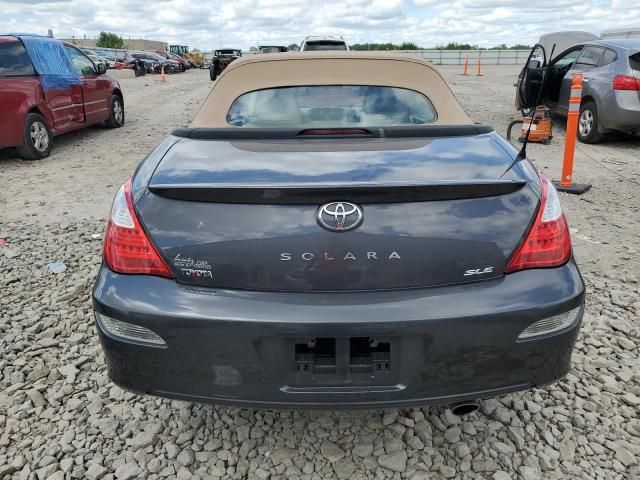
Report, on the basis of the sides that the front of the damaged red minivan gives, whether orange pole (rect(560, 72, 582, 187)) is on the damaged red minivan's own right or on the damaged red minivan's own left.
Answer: on the damaged red minivan's own right

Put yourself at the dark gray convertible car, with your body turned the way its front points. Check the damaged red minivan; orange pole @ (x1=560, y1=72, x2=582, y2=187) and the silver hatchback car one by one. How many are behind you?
0

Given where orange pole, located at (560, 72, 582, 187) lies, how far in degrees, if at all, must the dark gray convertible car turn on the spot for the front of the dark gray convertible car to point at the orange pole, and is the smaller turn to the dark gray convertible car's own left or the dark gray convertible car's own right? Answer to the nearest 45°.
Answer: approximately 45° to the dark gray convertible car's own right

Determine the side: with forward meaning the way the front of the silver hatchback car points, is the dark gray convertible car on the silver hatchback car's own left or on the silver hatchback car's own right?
on the silver hatchback car's own left

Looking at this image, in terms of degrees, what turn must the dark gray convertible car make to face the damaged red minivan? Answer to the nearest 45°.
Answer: approximately 45° to its left

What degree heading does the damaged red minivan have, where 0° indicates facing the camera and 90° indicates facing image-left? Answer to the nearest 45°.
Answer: approximately 225°

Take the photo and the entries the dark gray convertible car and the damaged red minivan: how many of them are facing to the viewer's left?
0

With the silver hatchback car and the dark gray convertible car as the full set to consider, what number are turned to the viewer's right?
0

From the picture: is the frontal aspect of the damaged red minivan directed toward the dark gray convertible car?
no

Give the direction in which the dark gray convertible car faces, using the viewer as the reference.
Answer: facing away from the viewer

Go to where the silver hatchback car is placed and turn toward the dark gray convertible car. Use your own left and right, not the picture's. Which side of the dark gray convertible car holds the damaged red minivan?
right

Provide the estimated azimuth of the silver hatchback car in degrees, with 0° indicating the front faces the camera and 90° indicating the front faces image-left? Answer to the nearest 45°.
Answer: approximately 135°

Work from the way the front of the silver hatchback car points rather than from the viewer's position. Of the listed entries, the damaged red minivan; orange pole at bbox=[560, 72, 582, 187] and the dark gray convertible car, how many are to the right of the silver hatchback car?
0

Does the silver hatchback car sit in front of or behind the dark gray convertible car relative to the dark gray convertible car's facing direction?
in front

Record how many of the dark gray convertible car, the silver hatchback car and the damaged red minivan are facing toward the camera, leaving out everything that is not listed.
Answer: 0

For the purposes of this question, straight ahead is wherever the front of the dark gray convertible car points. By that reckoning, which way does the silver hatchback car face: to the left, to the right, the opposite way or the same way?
the same way
